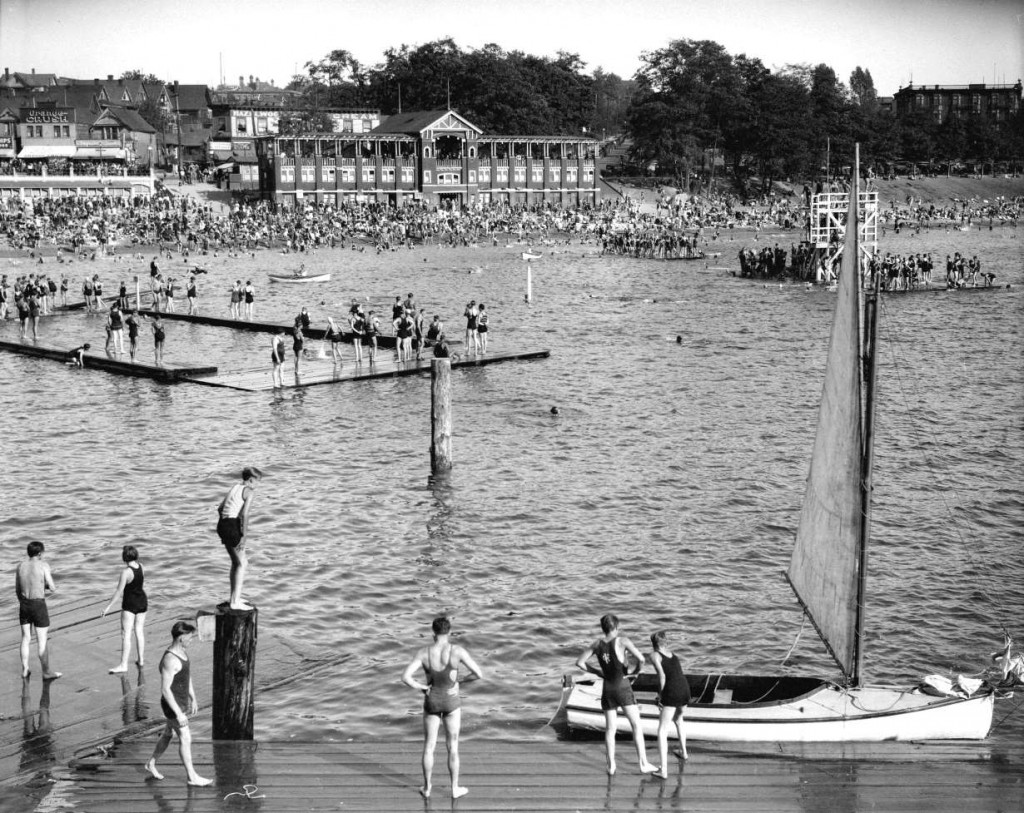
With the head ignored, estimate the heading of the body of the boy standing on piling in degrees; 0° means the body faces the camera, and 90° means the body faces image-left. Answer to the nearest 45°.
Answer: approximately 270°

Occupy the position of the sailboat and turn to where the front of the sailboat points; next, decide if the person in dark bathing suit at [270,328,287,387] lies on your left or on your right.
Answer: on your left

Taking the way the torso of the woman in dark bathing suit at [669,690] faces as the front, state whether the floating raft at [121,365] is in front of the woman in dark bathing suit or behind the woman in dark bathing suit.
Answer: in front

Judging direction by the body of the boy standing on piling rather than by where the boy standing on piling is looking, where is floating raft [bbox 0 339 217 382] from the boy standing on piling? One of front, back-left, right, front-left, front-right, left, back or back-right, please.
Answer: left

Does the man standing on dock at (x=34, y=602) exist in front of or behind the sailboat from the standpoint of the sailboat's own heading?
behind

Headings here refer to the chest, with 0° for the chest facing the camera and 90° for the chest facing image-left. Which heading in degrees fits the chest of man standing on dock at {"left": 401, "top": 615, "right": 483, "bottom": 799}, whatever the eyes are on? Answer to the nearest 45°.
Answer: approximately 180°

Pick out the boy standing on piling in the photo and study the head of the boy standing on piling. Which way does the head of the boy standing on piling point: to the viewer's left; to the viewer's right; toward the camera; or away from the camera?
to the viewer's right

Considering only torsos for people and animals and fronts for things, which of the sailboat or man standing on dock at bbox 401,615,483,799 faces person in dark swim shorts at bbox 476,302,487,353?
the man standing on dock

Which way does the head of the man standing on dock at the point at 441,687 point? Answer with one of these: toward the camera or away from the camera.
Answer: away from the camera

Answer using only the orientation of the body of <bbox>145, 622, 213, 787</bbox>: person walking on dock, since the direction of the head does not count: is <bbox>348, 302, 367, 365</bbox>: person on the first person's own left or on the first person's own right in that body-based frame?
on the first person's own left

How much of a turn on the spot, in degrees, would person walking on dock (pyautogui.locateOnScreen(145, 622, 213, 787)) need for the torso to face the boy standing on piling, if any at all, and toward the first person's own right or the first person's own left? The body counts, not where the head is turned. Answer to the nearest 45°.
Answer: approximately 90° to the first person's own left
